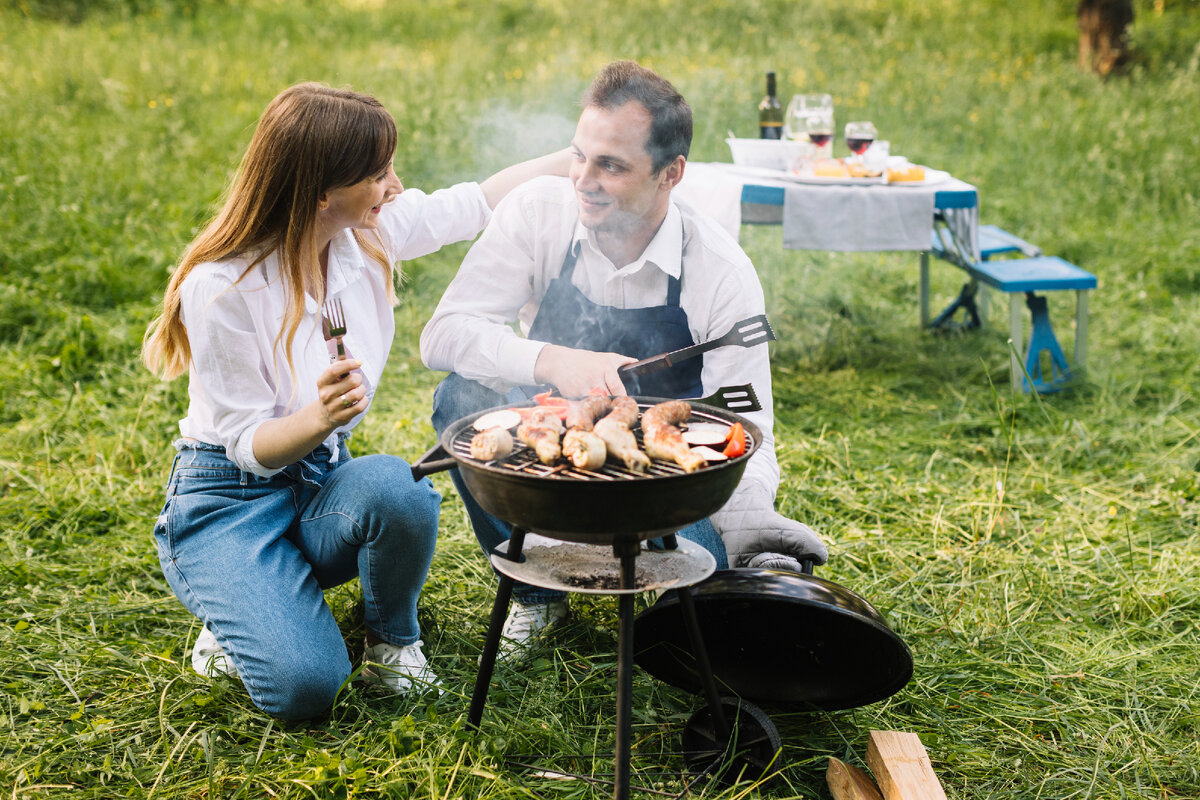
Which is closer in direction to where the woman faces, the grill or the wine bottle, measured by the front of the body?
the grill

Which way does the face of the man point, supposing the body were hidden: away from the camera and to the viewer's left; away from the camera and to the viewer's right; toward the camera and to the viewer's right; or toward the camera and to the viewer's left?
toward the camera and to the viewer's left

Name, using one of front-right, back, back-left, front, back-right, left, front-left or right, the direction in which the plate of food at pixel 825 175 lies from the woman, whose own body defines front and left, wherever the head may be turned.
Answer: left

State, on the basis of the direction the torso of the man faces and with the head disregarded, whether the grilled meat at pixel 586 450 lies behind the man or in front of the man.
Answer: in front

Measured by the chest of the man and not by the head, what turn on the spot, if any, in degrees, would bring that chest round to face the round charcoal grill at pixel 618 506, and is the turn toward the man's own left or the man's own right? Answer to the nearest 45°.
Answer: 0° — they already face it

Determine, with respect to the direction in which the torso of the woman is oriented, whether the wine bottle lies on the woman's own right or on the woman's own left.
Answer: on the woman's own left

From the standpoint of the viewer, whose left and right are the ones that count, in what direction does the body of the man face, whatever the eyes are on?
facing the viewer

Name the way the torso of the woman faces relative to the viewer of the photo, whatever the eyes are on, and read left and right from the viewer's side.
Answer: facing the viewer and to the right of the viewer

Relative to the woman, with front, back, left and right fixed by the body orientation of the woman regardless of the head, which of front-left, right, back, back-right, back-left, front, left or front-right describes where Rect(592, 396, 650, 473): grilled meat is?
front

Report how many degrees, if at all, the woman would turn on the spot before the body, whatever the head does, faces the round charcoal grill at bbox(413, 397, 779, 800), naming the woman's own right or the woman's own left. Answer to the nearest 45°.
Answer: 0° — they already face it

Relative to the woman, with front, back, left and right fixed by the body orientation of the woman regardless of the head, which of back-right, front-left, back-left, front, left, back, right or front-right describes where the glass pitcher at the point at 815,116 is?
left

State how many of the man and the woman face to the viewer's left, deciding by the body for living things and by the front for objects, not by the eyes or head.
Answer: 0

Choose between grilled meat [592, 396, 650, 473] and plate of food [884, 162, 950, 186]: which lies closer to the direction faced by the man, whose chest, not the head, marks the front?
the grilled meat

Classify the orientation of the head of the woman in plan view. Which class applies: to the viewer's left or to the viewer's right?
to the viewer's right

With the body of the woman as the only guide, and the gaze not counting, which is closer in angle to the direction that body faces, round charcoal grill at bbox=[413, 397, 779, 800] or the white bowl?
the round charcoal grill
